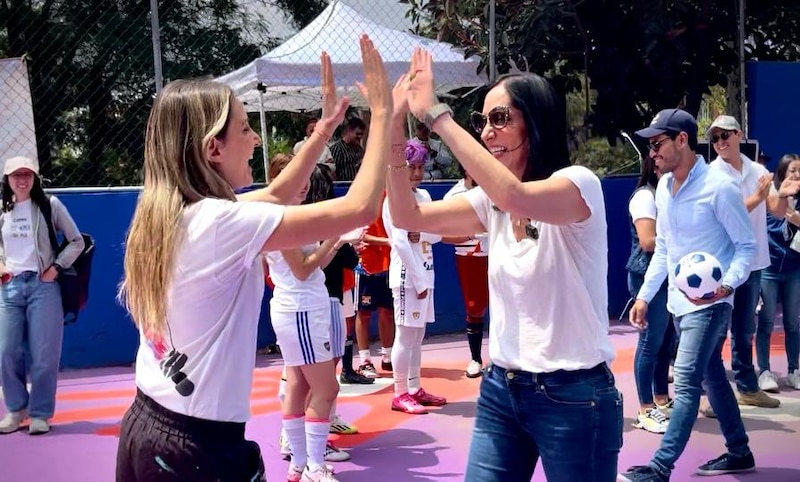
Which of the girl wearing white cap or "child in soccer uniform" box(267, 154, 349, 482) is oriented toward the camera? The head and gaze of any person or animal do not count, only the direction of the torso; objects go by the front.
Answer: the girl wearing white cap

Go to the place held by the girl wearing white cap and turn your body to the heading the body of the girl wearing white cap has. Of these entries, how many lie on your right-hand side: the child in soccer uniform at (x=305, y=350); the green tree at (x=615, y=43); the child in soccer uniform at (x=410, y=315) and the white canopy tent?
0

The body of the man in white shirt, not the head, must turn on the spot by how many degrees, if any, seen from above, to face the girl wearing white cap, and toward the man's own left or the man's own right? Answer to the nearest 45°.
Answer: approximately 135° to the man's own right

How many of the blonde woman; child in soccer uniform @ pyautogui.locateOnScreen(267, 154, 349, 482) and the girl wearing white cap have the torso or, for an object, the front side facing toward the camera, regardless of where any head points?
1

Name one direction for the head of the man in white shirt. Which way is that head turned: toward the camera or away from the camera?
toward the camera

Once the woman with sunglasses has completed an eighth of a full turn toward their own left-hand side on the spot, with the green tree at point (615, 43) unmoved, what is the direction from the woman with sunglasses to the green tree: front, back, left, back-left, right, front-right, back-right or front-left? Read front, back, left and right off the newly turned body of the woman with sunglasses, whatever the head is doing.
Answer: back

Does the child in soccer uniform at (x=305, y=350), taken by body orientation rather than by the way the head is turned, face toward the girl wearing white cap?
no

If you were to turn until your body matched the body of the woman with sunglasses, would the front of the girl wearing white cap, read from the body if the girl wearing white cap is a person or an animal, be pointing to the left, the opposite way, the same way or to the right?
to the left

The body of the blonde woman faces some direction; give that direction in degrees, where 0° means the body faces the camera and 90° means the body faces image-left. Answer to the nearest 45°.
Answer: approximately 225°

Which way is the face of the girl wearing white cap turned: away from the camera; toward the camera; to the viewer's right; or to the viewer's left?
toward the camera

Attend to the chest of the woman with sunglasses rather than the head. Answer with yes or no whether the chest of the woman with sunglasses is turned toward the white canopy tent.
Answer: no

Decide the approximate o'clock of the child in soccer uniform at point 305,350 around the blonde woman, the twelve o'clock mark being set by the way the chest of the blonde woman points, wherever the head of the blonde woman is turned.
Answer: The child in soccer uniform is roughly at 11 o'clock from the blonde woman.

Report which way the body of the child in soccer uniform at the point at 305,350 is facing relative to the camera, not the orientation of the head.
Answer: to the viewer's right

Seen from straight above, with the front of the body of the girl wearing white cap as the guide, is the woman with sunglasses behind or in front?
in front

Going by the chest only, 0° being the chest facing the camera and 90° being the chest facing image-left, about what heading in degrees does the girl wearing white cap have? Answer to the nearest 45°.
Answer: approximately 0°
